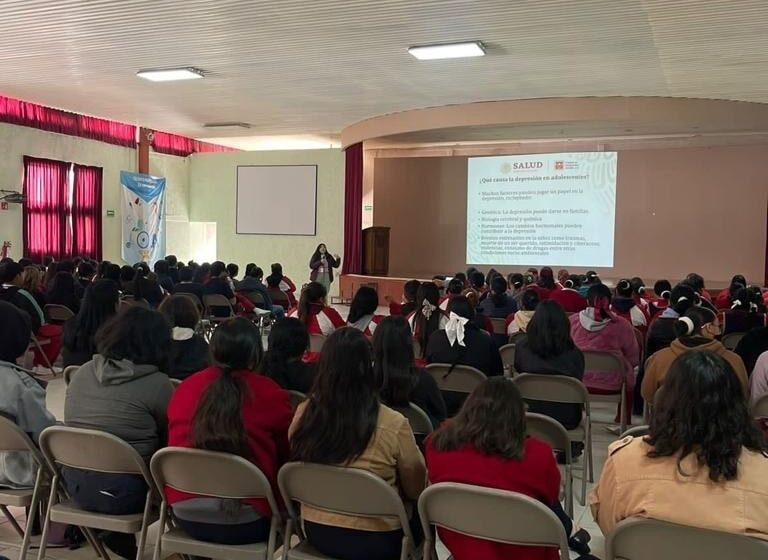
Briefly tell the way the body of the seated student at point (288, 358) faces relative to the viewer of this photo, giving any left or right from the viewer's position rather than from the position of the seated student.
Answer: facing away from the viewer

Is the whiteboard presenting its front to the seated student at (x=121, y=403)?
yes

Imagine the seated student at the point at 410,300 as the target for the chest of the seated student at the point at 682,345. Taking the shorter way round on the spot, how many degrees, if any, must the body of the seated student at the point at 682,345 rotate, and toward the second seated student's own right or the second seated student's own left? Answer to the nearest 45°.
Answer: approximately 45° to the second seated student's own left

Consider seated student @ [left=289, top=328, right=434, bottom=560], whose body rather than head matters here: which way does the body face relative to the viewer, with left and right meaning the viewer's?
facing away from the viewer

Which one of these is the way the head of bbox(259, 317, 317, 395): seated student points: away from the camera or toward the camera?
away from the camera

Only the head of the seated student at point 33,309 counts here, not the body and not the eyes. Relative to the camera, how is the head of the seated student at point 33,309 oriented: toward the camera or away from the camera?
away from the camera

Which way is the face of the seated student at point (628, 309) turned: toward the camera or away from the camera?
away from the camera

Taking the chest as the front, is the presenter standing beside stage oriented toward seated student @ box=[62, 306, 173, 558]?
yes

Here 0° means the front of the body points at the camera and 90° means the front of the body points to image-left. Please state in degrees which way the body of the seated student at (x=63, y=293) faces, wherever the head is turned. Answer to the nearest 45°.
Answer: approximately 180°

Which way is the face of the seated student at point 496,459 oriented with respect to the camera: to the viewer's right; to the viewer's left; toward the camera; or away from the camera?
away from the camera

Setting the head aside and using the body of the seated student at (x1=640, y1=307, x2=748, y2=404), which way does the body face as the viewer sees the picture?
away from the camera

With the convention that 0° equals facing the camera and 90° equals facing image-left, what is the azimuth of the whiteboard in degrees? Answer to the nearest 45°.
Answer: approximately 0°

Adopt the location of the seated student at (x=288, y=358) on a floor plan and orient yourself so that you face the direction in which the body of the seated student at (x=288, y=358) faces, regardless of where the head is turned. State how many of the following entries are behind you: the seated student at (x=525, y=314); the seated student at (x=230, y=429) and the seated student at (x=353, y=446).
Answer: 2

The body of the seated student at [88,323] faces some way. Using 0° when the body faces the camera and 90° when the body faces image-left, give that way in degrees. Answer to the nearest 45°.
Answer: approximately 225°
